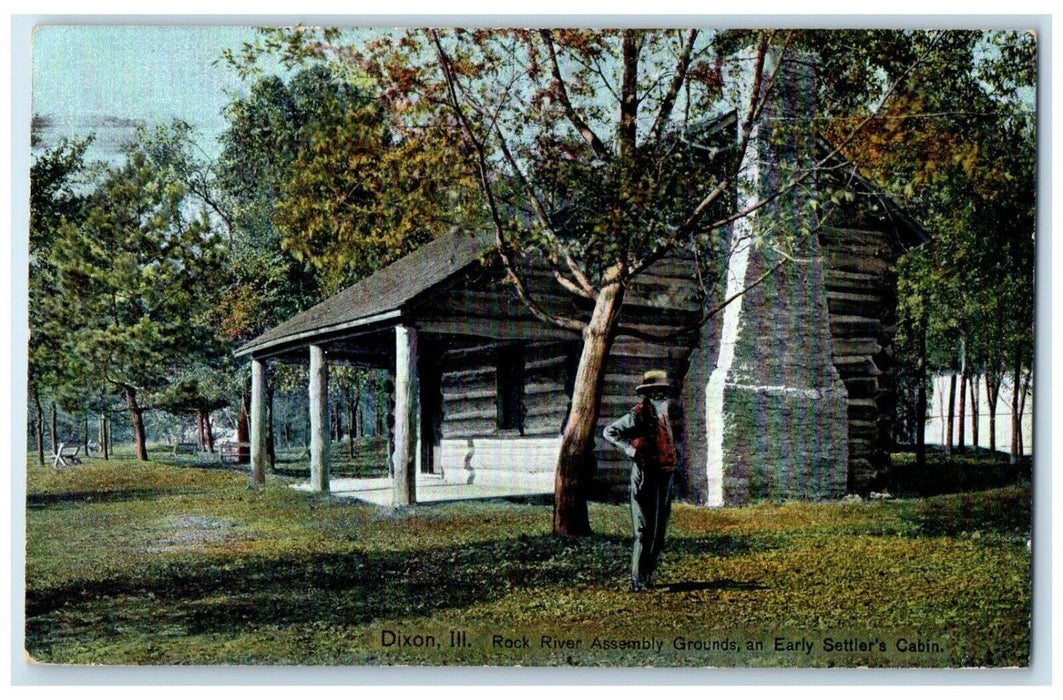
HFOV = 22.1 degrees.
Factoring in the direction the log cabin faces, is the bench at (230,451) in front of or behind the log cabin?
in front

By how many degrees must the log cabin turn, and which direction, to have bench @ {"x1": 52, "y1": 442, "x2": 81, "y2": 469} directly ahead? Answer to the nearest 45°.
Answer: approximately 45° to its right

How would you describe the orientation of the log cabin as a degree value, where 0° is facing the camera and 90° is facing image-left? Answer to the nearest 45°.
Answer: approximately 45°

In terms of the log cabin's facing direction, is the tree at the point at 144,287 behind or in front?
in front
